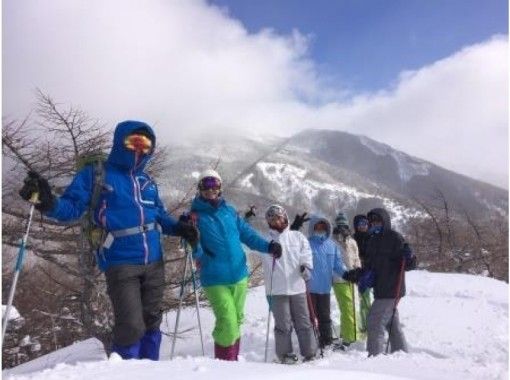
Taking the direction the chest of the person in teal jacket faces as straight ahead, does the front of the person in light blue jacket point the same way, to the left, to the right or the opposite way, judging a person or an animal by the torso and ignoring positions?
the same way

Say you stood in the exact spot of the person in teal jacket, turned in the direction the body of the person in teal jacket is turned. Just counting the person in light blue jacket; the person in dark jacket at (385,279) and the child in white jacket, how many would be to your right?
0

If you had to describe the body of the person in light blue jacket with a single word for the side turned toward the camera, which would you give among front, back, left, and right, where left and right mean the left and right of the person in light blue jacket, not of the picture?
front

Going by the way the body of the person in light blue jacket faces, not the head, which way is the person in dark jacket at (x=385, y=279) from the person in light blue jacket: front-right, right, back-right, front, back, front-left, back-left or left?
front-left

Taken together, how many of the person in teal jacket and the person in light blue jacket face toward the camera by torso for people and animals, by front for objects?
2

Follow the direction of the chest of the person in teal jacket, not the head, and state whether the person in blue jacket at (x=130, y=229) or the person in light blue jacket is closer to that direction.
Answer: the person in blue jacket

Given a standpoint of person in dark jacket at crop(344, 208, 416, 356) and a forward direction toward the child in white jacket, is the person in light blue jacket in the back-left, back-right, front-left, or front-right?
front-right

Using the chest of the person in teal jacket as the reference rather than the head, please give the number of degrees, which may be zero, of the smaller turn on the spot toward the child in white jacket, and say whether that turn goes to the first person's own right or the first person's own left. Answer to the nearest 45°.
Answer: approximately 135° to the first person's own left

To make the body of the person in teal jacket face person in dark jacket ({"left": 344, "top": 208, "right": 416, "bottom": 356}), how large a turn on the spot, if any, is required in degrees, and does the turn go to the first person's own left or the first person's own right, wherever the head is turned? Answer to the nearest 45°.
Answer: approximately 135° to the first person's own left

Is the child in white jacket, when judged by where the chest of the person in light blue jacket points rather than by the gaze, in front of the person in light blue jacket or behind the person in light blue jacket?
in front

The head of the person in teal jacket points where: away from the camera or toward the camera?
toward the camera
